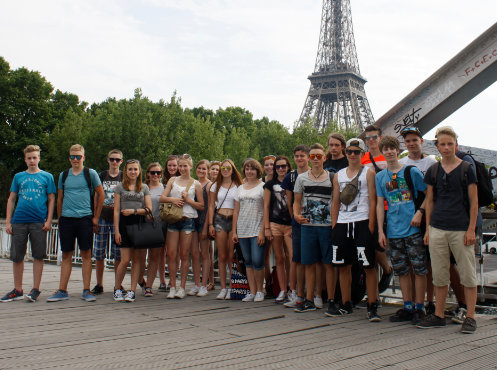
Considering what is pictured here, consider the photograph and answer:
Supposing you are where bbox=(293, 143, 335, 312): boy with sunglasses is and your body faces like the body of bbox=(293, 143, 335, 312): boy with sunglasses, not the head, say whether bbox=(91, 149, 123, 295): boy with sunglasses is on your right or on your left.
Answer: on your right

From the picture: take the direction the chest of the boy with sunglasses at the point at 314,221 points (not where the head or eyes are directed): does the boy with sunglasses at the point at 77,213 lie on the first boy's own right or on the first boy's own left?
on the first boy's own right

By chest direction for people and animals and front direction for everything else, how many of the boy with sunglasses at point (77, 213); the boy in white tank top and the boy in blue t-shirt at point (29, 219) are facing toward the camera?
3

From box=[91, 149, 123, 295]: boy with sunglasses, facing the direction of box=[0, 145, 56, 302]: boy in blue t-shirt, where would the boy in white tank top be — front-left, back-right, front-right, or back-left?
back-left

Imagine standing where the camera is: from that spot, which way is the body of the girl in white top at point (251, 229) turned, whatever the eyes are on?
toward the camera

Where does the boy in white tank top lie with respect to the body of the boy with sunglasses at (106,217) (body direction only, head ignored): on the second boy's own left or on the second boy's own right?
on the second boy's own left

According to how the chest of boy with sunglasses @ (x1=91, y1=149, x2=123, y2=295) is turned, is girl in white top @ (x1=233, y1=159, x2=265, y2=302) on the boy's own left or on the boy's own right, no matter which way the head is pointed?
on the boy's own left

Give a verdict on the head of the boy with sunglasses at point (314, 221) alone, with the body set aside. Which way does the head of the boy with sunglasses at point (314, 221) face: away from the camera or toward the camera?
toward the camera

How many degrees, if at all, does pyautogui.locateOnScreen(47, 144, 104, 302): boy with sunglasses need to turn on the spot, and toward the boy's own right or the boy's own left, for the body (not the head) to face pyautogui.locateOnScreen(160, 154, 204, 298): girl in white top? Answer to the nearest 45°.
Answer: approximately 90° to the boy's own left

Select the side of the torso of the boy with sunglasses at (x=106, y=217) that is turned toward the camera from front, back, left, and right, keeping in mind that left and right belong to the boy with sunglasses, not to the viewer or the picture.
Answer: front

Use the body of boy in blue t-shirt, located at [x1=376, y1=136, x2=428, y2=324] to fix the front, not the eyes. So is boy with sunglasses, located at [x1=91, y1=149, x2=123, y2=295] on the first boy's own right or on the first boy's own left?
on the first boy's own right

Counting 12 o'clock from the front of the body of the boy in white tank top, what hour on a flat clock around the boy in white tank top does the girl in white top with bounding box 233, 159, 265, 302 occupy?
The girl in white top is roughly at 4 o'clock from the boy in white tank top.

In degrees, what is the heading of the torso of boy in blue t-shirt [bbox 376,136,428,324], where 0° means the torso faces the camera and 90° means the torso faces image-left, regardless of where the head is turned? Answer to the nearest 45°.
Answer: approximately 45°

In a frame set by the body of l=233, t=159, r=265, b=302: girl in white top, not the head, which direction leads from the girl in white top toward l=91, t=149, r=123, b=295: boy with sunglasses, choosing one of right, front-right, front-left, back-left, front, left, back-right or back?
right

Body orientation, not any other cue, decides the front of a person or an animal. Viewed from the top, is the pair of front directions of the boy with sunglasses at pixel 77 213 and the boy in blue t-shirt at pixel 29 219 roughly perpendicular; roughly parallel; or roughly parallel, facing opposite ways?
roughly parallel
